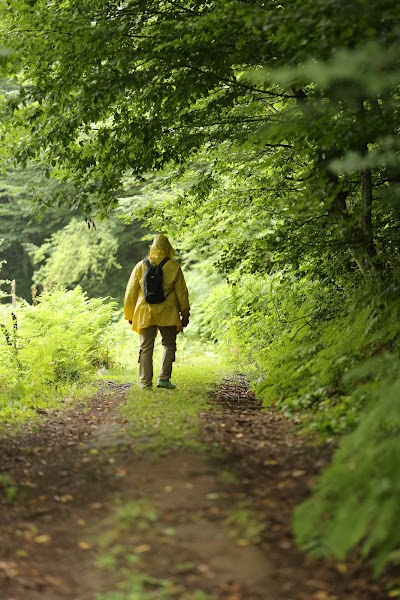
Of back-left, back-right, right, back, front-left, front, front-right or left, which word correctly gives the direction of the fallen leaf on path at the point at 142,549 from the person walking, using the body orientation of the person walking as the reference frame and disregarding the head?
back

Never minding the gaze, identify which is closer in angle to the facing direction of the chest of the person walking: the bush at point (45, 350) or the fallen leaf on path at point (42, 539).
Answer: the bush

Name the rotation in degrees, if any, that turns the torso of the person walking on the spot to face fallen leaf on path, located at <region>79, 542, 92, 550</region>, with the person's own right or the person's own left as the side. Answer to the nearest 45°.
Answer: approximately 180°

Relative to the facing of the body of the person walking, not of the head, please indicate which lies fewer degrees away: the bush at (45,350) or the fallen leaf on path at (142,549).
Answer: the bush

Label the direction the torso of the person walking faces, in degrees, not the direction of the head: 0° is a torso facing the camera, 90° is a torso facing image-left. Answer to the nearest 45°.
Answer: approximately 180°

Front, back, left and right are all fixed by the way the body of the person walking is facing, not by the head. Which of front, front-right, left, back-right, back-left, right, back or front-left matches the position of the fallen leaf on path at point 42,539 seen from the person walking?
back

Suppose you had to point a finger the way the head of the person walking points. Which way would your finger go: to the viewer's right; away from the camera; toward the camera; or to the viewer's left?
away from the camera
